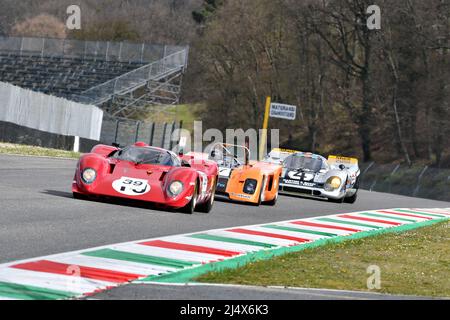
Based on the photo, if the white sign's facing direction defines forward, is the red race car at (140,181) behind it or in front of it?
in front

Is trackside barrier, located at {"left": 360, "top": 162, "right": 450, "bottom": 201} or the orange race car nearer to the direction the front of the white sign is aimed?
the orange race car

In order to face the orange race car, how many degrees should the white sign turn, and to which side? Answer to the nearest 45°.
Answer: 0° — it already faces it

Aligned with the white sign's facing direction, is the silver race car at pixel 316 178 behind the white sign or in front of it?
in front

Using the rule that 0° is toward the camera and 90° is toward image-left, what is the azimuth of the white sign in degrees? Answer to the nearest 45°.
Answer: approximately 0°

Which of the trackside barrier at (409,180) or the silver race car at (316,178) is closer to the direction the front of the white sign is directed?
the silver race car

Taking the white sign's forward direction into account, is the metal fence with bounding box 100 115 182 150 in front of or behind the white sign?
behind

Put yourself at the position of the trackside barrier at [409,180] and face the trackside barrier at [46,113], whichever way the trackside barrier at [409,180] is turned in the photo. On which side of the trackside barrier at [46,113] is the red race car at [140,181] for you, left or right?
left

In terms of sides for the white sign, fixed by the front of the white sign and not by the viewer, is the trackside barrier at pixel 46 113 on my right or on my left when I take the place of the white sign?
on my right
